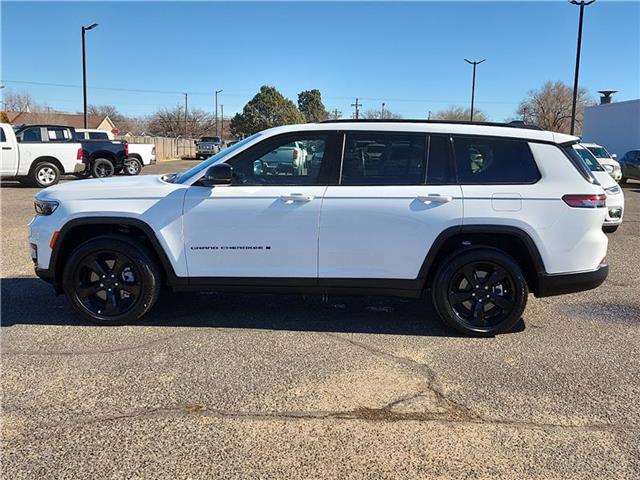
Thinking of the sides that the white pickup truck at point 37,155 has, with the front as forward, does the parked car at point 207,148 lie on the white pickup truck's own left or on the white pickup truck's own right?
on the white pickup truck's own right

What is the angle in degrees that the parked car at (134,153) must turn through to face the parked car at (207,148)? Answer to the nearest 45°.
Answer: approximately 90° to its right

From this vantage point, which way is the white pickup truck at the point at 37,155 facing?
to the viewer's left

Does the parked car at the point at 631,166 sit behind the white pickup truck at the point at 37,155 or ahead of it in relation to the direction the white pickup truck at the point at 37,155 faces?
behind

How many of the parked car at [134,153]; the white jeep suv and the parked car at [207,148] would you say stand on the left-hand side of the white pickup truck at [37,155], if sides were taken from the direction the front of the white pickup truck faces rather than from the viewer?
1

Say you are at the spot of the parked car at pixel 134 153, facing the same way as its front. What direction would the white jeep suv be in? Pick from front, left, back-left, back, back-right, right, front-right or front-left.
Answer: left

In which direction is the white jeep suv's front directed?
to the viewer's left

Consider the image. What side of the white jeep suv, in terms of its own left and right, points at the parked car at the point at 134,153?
right

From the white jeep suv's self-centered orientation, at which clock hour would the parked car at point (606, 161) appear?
The parked car is roughly at 4 o'clock from the white jeep suv.

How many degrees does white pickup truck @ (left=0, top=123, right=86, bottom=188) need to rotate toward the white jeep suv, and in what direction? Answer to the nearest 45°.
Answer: approximately 90° to its left

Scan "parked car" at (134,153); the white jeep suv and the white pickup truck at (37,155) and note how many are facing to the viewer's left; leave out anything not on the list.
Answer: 3

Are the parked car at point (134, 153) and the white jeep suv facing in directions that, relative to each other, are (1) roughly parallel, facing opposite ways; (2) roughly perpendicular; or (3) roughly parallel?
roughly parallel

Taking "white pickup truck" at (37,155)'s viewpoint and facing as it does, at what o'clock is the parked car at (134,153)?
The parked car is roughly at 4 o'clock from the white pickup truck.

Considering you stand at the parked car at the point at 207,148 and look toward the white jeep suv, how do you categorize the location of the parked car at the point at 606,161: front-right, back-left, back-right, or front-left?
front-left

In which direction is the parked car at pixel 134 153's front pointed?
to the viewer's left
